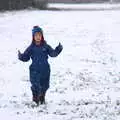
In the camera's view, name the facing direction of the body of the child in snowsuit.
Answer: toward the camera
